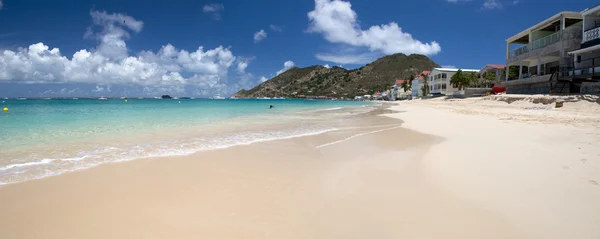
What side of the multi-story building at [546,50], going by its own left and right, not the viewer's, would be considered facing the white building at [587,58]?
left

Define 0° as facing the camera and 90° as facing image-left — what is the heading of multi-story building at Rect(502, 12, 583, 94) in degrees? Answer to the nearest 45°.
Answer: approximately 45°
